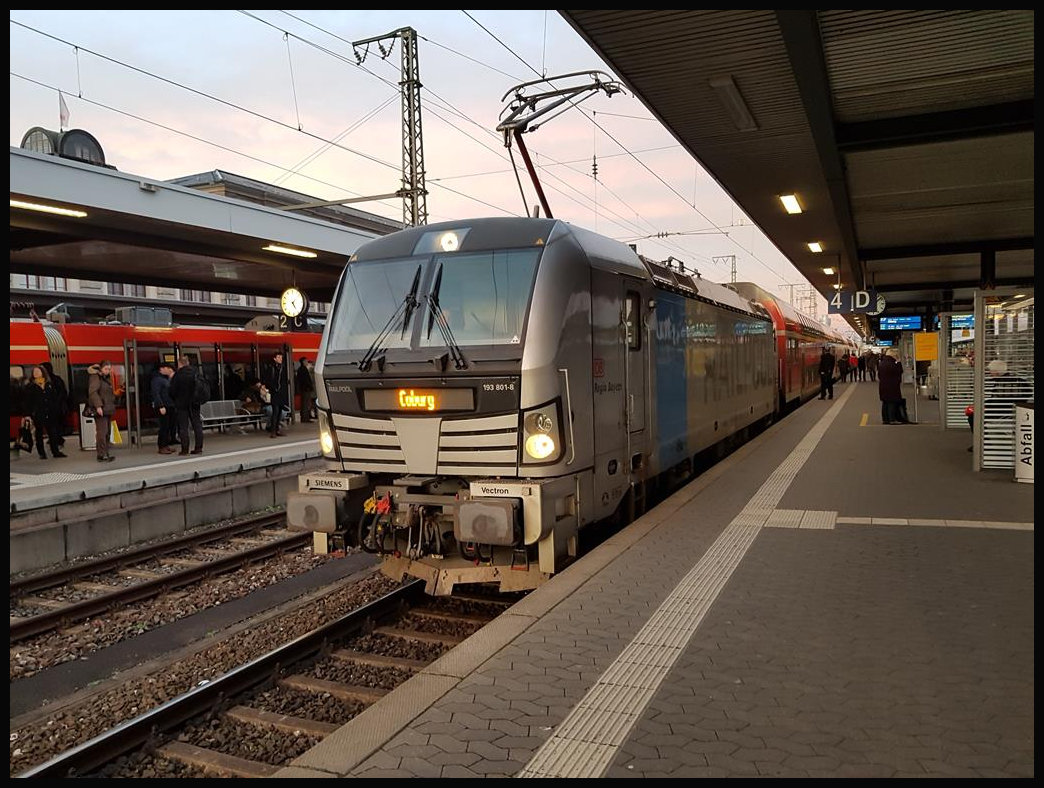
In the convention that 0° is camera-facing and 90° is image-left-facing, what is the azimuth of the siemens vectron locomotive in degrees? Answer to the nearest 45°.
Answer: approximately 45°

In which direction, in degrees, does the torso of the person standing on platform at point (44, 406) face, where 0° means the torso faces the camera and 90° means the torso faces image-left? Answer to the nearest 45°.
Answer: approximately 0°

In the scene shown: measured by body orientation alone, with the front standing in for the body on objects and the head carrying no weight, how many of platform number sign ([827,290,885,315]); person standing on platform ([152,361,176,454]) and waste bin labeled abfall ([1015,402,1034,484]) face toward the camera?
2
